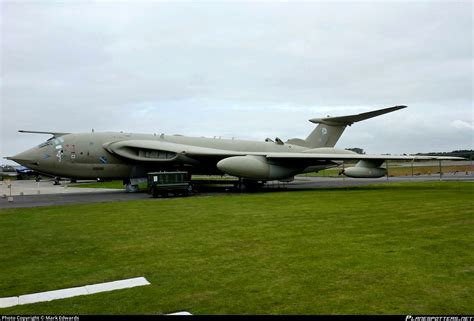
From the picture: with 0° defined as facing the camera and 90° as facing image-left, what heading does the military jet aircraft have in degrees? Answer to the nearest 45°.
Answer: approximately 45°
